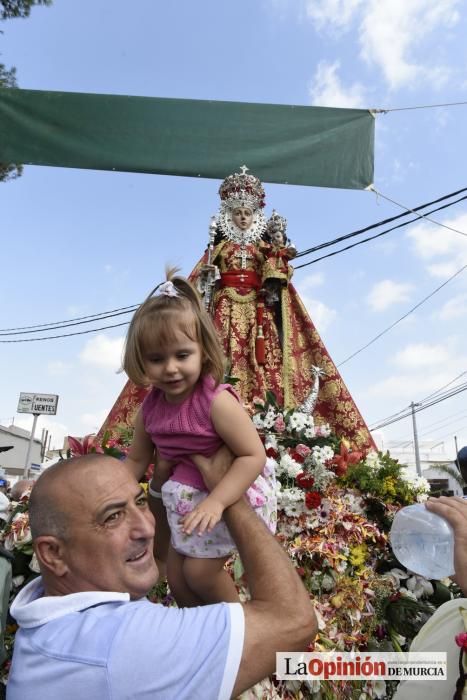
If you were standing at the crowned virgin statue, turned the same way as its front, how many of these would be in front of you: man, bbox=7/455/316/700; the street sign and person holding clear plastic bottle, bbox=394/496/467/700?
2

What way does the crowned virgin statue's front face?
toward the camera

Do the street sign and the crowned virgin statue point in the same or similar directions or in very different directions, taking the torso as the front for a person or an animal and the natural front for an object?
same or similar directions

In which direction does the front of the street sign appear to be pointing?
toward the camera

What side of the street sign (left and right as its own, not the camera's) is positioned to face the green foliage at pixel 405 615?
front

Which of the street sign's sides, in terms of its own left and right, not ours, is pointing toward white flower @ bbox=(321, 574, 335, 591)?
front

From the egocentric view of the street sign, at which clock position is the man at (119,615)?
The man is roughly at 12 o'clock from the street sign.

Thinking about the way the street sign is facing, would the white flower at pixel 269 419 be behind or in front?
in front

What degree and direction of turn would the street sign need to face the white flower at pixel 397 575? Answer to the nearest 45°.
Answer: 0° — it already faces it

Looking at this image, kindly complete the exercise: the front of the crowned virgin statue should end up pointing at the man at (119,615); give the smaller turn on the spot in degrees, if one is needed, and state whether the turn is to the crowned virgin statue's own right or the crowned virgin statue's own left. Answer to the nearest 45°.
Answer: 0° — it already faces them

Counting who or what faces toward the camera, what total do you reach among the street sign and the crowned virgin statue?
2
